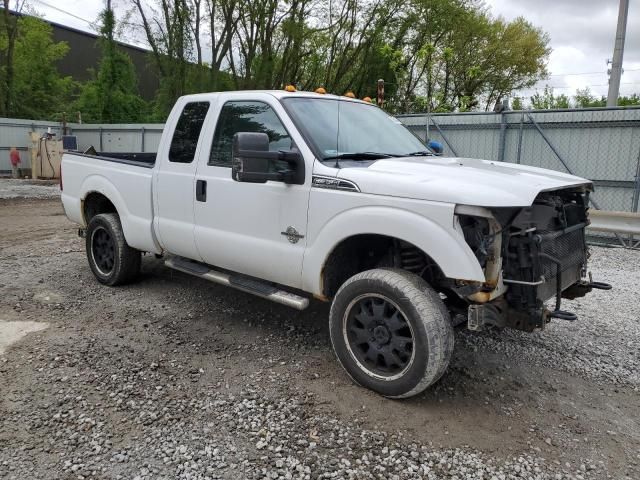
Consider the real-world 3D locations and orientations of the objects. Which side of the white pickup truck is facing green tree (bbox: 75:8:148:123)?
back

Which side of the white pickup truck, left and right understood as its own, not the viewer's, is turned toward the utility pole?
left

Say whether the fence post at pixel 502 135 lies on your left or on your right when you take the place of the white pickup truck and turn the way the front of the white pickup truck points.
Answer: on your left

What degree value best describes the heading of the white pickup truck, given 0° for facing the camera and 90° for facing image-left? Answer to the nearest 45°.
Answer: approximately 315°

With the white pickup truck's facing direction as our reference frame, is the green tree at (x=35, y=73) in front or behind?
behind
